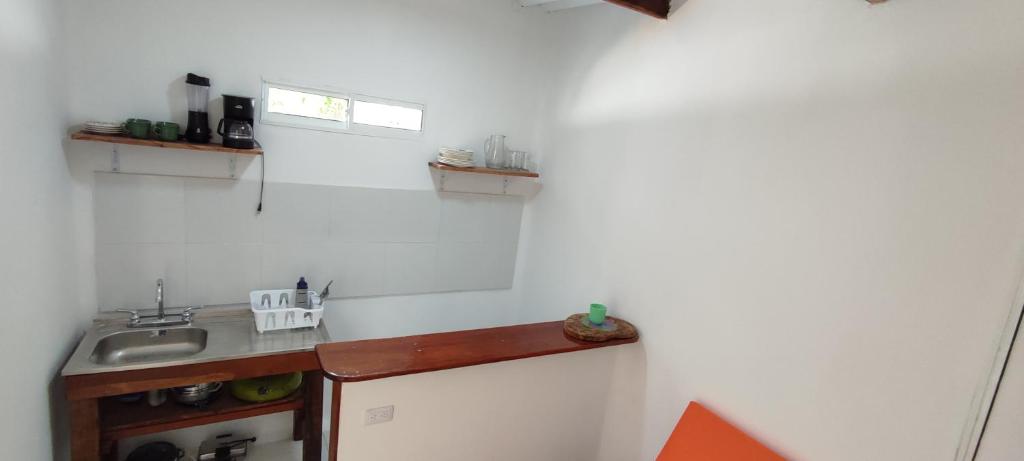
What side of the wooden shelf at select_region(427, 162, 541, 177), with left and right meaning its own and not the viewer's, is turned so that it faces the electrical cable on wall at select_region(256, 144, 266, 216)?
right

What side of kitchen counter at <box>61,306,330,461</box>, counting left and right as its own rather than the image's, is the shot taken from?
front

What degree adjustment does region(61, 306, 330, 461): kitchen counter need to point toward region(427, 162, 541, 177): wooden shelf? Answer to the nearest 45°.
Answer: approximately 90° to its left

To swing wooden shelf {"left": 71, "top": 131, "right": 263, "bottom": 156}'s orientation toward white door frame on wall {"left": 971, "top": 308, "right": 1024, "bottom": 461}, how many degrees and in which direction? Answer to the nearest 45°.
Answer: approximately 45° to its left

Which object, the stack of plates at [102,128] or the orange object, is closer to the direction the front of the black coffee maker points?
the orange object

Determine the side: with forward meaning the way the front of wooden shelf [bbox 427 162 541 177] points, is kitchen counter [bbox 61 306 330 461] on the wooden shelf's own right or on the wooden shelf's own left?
on the wooden shelf's own right

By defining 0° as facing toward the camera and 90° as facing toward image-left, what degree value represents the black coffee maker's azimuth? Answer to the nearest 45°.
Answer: approximately 0°

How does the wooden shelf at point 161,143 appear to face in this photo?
toward the camera

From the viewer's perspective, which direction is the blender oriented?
toward the camera

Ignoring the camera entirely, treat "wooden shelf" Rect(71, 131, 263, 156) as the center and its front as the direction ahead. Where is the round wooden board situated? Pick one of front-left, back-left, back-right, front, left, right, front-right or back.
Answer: front-left
